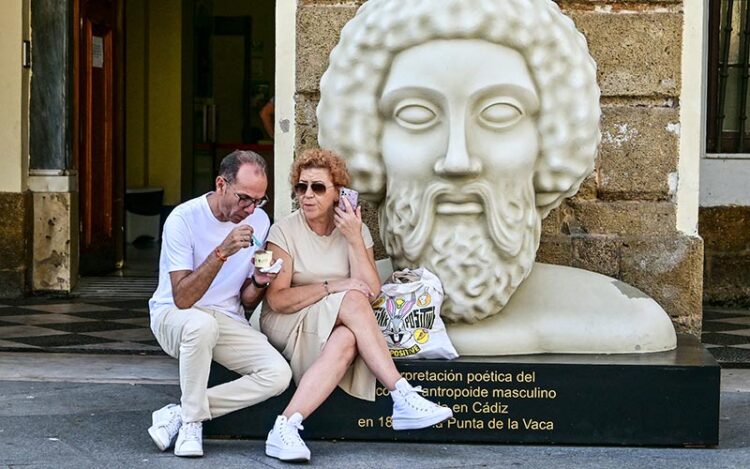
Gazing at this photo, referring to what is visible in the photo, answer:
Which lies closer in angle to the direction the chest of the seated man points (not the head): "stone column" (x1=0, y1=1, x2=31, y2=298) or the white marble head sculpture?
the white marble head sculpture

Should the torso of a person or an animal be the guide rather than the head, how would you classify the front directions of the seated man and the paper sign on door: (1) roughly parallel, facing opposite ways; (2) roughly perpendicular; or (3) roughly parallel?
roughly parallel

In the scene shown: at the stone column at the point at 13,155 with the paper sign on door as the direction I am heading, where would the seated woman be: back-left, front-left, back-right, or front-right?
back-right

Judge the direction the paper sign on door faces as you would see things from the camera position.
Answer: facing the viewer and to the right of the viewer

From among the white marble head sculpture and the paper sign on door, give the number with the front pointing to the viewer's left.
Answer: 0

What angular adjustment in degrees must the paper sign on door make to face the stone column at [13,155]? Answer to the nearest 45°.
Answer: approximately 90° to its right

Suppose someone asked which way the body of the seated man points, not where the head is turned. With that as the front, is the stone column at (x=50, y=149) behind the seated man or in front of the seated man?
behind

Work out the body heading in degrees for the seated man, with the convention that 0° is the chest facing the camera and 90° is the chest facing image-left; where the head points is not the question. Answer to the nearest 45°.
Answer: approximately 315°

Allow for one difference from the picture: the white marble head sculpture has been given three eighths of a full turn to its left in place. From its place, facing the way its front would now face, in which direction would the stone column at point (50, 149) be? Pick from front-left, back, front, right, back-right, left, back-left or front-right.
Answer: left

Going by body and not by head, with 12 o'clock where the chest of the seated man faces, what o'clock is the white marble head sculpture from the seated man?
The white marble head sculpture is roughly at 10 o'clock from the seated man.

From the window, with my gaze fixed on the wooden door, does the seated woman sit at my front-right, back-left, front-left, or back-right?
front-left

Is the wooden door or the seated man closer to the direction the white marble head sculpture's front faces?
the seated man

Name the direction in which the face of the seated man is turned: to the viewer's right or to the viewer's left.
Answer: to the viewer's right

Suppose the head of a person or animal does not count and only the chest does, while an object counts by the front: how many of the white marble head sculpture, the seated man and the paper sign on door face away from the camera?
0

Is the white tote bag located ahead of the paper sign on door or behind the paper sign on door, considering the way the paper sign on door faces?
ahead

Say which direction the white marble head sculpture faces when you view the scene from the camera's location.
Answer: facing the viewer

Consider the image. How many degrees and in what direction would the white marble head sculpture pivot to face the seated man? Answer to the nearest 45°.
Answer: approximately 45° to its right
